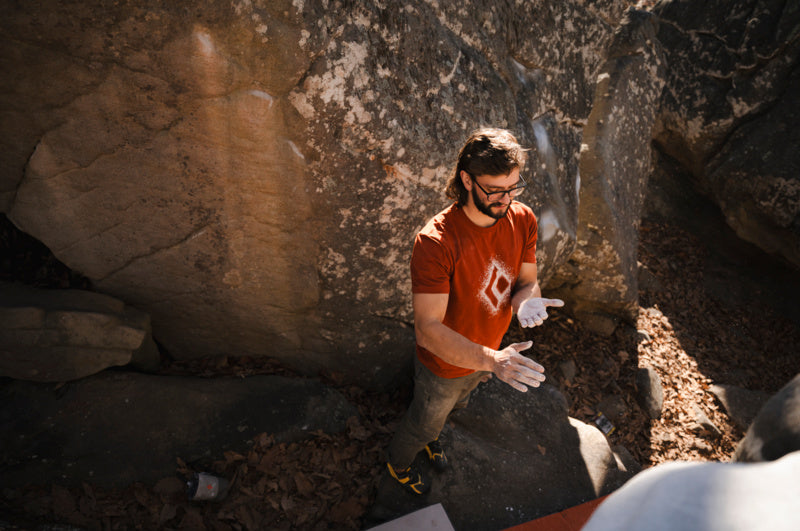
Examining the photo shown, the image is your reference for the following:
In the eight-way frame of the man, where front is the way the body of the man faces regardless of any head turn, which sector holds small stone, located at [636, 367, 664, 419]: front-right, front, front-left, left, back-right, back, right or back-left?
left

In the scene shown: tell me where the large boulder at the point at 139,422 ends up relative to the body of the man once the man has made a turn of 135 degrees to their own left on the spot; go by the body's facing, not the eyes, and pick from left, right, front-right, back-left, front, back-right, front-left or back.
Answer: left

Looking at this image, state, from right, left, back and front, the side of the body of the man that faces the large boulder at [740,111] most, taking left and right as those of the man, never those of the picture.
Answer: left

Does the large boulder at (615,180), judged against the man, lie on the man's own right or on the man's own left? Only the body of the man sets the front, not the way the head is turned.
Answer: on the man's own left

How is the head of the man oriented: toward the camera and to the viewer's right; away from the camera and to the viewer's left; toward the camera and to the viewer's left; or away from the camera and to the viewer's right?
toward the camera and to the viewer's right

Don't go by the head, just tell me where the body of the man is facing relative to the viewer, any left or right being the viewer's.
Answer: facing the viewer and to the right of the viewer
